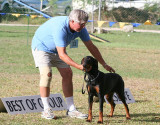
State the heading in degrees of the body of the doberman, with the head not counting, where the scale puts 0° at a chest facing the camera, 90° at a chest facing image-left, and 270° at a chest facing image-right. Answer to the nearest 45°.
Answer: approximately 45°

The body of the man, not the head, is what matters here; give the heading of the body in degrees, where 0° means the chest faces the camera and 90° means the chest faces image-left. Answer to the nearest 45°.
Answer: approximately 315°

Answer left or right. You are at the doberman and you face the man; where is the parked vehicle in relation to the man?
right

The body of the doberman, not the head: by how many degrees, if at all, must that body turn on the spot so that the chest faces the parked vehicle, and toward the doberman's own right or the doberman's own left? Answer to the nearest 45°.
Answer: approximately 135° to the doberman's own right

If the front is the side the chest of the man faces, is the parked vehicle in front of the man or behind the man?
behind
